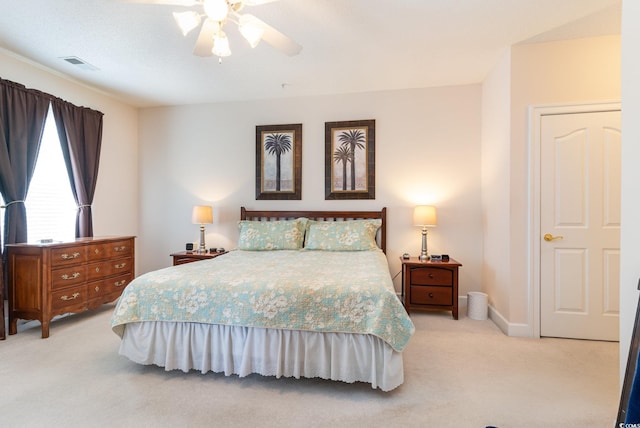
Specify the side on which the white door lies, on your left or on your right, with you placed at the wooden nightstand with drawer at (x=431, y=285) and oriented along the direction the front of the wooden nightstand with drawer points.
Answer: on your left

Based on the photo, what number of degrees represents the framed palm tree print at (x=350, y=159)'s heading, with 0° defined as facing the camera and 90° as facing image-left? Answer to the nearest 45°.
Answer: approximately 0°

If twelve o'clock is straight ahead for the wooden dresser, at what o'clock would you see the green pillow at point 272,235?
The green pillow is roughly at 11 o'clock from the wooden dresser.

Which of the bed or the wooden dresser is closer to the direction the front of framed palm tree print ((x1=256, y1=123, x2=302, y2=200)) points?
the bed

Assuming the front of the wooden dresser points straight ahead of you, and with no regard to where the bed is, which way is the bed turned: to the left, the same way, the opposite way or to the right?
to the right

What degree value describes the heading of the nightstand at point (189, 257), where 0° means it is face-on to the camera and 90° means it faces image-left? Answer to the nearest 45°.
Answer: approximately 0°

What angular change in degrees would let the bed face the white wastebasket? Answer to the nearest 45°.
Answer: approximately 135° to its left

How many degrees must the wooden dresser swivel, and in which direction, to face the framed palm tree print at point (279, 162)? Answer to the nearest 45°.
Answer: approximately 45° to its left

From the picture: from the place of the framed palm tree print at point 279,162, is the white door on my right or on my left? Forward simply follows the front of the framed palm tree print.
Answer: on my left

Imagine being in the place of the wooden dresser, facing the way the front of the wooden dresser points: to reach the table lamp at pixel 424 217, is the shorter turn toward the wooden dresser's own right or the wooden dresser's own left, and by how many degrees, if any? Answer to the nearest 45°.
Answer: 0° — it already faces it
